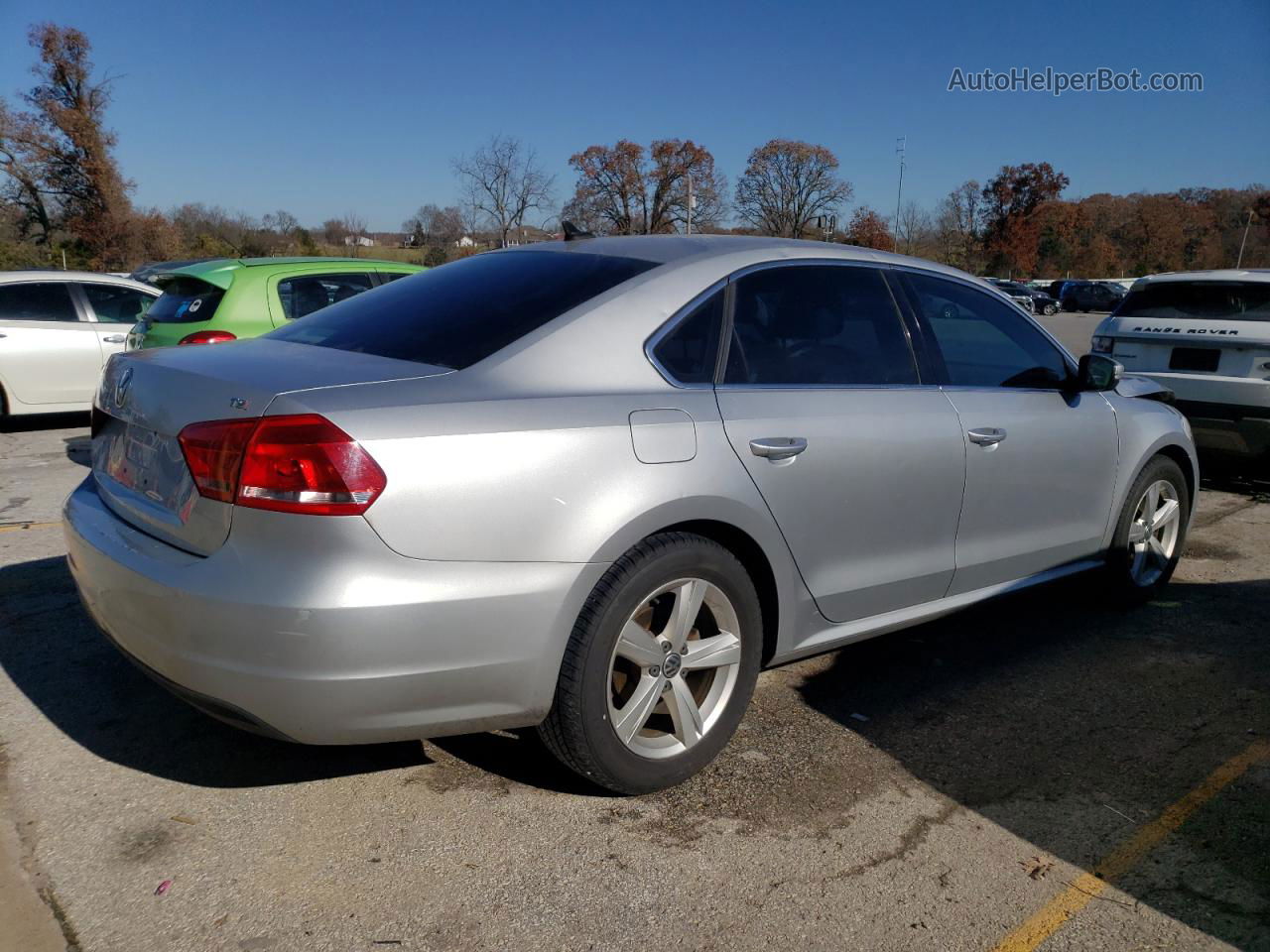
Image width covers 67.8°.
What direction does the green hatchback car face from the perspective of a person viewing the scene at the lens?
facing away from the viewer and to the right of the viewer

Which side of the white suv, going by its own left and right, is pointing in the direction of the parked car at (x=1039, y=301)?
front

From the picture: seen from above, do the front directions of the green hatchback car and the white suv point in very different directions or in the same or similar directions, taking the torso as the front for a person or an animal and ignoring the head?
same or similar directions

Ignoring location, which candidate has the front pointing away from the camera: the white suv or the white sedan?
the white suv

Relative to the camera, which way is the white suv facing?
away from the camera

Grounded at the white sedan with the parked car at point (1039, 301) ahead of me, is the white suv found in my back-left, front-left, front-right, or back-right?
front-right

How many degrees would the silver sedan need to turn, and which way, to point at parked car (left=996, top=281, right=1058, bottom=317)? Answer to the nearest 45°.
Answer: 0° — it already faces it

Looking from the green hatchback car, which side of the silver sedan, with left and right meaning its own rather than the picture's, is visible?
left

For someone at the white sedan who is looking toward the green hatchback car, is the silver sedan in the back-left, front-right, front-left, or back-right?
front-right

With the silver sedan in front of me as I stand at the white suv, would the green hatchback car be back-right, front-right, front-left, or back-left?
front-right

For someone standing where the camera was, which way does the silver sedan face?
facing away from the viewer and to the right of the viewer
